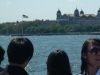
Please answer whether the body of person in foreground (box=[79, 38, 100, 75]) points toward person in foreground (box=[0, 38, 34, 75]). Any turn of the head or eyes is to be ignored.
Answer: no
